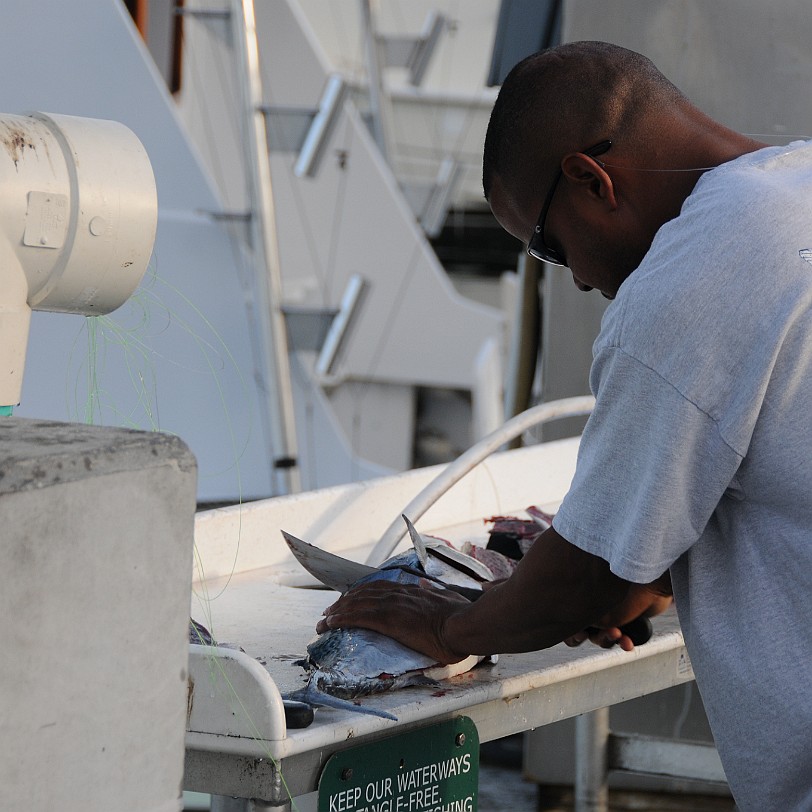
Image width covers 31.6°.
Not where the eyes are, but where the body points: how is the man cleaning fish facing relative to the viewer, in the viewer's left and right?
facing away from the viewer and to the left of the viewer

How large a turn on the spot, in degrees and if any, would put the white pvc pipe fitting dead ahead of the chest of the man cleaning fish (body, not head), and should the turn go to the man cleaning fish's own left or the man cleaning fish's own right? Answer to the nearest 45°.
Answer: approximately 45° to the man cleaning fish's own left
